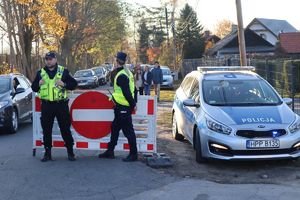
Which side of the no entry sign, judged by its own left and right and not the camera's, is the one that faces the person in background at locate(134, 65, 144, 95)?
back

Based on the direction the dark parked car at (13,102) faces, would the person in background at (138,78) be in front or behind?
behind

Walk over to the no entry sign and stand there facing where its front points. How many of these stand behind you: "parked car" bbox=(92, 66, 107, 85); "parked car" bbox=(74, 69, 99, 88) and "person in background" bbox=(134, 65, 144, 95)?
3

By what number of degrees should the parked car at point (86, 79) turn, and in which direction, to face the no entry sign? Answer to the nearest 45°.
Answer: approximately 45° to its left

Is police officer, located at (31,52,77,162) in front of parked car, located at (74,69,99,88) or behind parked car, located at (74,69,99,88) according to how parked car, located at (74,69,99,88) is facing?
in front
